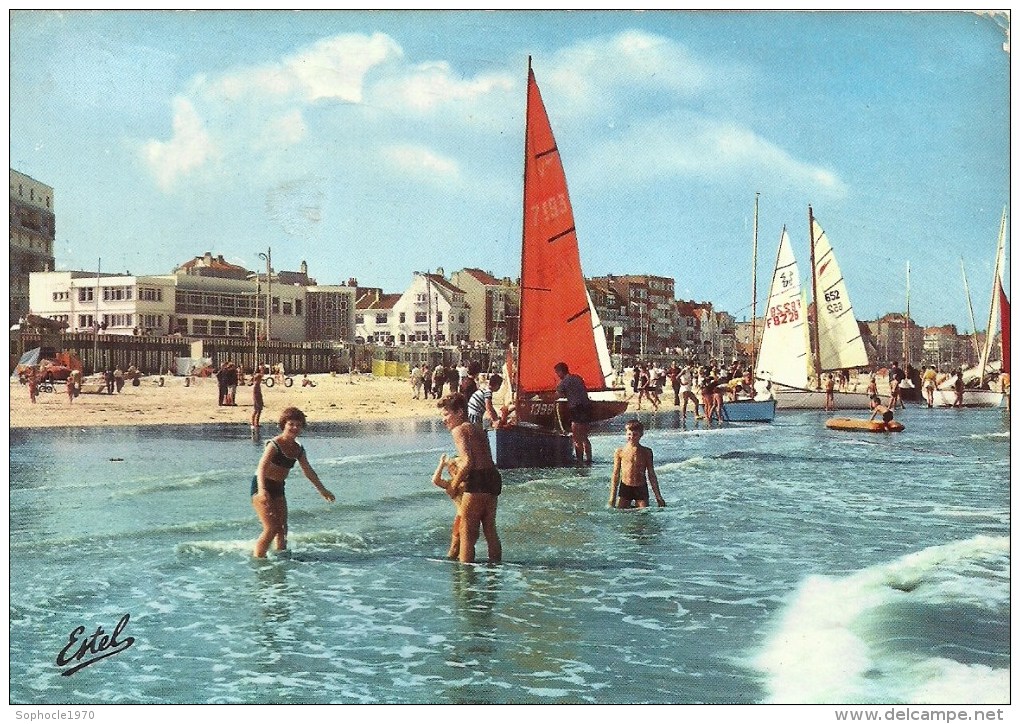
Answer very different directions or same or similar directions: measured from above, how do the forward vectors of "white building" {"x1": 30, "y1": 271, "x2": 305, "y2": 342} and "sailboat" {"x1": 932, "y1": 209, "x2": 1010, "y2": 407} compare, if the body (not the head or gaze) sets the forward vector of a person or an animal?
very different directions

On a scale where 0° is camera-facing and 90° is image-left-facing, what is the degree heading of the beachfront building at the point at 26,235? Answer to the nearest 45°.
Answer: approximately 315°

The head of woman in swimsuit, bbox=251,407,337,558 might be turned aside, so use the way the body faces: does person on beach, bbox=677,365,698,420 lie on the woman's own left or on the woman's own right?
on the woman's own left

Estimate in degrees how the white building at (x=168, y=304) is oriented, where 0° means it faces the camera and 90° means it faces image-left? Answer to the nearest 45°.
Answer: approximately 315°

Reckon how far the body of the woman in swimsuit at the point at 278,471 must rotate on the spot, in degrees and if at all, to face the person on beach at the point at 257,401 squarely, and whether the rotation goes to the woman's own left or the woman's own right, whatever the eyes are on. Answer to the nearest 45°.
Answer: approximately 135° to the woman's own left

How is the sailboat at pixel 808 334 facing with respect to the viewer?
to the viewer's left

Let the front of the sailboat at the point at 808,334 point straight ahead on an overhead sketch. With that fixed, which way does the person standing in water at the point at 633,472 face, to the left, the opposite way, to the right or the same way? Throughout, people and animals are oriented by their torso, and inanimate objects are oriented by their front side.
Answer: to the left

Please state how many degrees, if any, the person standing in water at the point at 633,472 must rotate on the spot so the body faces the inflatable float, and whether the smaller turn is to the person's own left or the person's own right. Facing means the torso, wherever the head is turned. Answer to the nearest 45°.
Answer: approximately 135° to the person's own left
